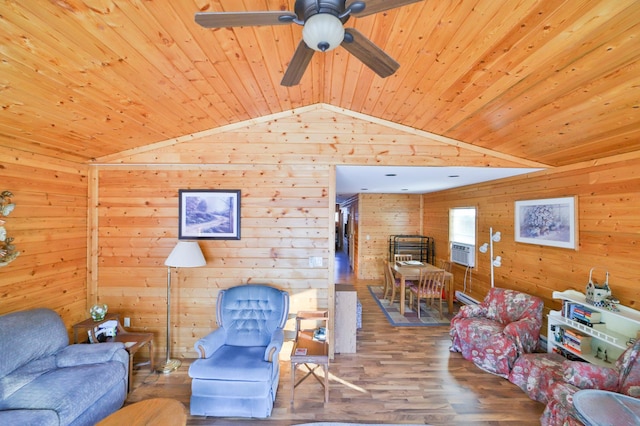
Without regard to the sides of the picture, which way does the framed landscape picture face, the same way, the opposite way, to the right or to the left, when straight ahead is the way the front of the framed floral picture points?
to the left

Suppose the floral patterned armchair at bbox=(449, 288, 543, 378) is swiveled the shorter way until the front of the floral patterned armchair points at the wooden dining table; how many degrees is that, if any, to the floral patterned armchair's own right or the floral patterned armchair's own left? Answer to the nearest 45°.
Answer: approximately 90° to the floral patterned armchair's own right

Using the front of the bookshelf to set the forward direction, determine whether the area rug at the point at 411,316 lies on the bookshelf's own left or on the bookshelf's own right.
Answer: on the bookshelf's own right

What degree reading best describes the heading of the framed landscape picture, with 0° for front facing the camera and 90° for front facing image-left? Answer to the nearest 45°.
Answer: approximately 0°

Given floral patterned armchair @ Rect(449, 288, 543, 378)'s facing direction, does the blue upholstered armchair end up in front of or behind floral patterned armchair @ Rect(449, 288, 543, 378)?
in front

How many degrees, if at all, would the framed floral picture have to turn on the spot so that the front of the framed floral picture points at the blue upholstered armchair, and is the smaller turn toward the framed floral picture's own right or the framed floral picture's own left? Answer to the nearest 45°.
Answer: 0° — it already faces it

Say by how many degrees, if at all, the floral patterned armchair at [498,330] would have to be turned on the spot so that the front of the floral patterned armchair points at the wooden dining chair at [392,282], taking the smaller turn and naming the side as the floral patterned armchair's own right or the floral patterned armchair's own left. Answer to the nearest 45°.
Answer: approximately 90° to the floral patterned armchair's own right

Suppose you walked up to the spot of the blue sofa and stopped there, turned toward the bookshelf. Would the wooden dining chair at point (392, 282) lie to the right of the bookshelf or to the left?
left

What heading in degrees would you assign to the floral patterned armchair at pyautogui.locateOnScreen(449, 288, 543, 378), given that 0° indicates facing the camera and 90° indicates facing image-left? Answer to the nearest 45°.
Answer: approximately 45°

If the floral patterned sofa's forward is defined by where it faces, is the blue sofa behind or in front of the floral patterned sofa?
in front

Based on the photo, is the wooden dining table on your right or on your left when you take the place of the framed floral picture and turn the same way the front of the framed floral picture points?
on your right

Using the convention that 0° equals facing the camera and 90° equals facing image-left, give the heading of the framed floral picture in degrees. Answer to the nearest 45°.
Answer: approximately 45°

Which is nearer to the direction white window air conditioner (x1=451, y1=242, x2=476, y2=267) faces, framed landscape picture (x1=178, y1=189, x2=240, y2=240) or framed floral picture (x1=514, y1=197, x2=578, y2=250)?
the framed landscape picture

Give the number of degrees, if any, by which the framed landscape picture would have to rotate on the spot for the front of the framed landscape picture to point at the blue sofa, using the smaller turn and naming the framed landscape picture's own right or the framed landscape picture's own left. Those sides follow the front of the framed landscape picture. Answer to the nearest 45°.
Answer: approximately 45° to the framed landscape picture's own right
